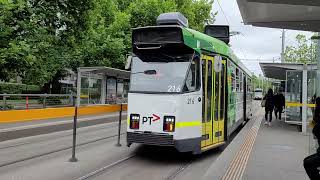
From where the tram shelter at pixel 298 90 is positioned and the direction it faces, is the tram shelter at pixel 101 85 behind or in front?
in front

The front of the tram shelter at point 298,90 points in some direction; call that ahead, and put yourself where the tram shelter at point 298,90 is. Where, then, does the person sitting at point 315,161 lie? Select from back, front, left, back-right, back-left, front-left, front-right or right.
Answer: left

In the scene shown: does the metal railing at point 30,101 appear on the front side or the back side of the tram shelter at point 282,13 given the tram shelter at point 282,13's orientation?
on the front side

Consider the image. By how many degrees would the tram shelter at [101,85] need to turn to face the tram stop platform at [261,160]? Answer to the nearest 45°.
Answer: approximately 45° to its right

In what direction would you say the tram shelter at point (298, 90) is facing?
to the viewer's left

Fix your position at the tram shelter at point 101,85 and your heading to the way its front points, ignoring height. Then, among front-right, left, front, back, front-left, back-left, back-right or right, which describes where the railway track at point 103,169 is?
front-right

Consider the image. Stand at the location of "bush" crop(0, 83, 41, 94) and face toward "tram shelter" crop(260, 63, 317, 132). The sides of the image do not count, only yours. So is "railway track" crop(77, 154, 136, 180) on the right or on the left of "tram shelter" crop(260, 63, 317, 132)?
right

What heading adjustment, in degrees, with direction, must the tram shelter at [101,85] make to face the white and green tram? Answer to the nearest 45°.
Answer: approximately 45° to its right

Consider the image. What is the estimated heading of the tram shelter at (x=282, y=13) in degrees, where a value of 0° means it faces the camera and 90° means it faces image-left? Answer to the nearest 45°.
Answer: approximately 90°

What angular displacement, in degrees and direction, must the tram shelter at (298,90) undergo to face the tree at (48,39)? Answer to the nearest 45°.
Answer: approximately 45° to its left
